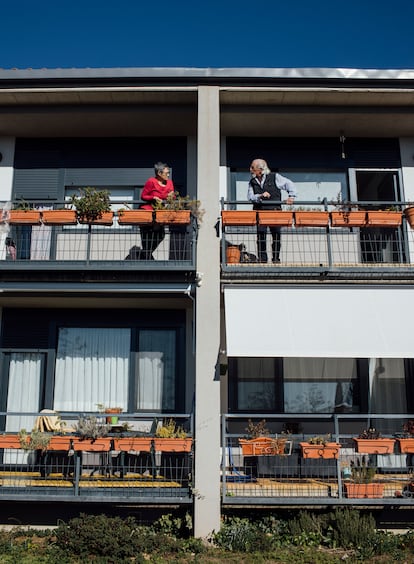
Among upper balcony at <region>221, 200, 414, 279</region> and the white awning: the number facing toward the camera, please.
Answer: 2

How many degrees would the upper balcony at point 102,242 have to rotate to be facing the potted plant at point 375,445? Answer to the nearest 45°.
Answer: approximately 90° to its left

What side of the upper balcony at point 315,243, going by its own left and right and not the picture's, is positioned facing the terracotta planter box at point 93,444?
right

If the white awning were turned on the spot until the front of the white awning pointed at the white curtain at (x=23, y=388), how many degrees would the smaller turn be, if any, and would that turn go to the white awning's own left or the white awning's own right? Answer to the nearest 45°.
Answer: approximately 90° to the white awning's own right

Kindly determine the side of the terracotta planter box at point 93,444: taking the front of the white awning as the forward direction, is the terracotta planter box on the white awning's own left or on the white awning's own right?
on the white awning's own right

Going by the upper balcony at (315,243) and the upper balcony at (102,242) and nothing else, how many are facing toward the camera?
2

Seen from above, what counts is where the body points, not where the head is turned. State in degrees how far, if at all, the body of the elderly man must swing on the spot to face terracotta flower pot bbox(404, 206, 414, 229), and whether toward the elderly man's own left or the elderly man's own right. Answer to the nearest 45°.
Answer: approximately 135° to the elderly man's own left

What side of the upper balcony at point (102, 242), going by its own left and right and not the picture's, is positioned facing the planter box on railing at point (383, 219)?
left

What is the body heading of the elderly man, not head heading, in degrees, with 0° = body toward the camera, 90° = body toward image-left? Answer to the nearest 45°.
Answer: approximately 45°
